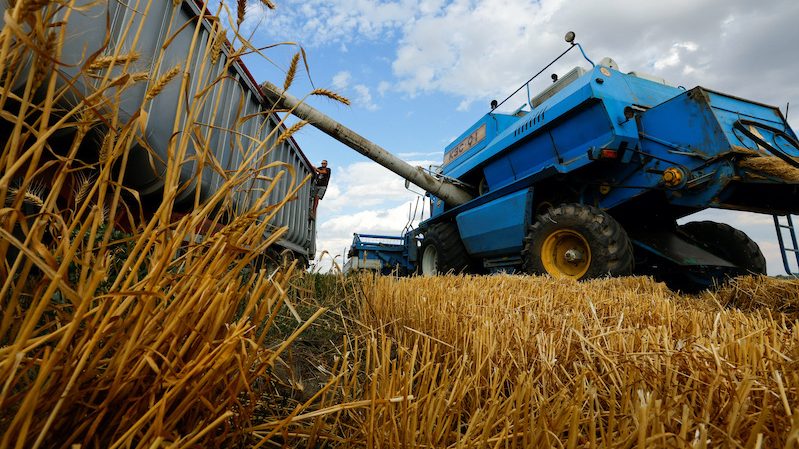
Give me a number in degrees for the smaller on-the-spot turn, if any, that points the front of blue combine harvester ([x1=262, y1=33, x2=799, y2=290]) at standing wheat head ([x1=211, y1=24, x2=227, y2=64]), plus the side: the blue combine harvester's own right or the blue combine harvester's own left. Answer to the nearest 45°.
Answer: approximately 135° to the blue combine harvester's own left

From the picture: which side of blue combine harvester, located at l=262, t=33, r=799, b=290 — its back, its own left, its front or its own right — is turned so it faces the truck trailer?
left

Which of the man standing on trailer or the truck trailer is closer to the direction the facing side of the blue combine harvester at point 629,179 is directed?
the man standing on trailer
